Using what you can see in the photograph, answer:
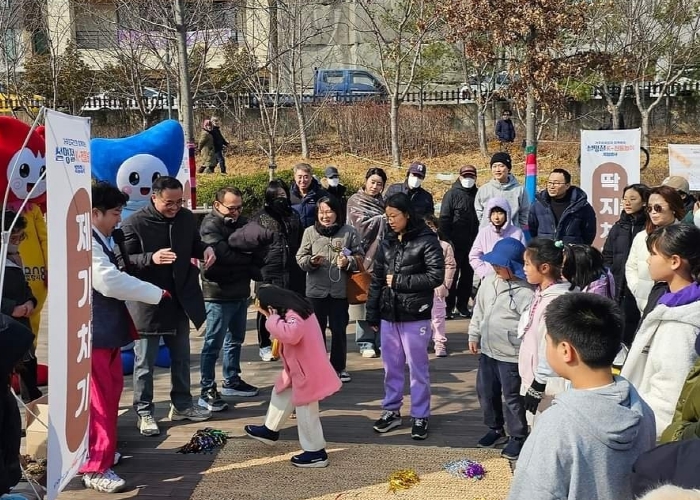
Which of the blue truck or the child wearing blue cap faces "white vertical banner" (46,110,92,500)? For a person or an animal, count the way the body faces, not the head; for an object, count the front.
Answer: the child wearing blue cap

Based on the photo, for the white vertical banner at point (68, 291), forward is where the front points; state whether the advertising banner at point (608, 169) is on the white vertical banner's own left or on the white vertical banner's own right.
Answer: on the white vertical banner's own left

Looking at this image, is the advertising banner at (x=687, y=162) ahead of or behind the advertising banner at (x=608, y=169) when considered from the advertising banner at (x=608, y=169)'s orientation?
behind

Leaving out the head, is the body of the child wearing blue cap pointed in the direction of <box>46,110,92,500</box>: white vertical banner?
yes

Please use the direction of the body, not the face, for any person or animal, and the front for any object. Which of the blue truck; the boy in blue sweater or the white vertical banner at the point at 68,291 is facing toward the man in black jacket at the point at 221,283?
the boy in blue sweater

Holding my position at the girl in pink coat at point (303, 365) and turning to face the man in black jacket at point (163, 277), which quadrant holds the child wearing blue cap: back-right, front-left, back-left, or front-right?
back-right

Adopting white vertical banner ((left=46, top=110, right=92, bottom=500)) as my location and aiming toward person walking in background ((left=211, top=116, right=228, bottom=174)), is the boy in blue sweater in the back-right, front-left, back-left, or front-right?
back-right
